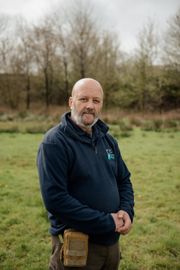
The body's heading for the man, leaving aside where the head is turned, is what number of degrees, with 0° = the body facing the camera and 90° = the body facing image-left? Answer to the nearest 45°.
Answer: approximately 315°

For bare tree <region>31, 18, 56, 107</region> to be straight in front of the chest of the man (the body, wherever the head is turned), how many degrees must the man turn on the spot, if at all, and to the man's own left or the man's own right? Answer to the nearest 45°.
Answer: approximately 135° to the man's own left

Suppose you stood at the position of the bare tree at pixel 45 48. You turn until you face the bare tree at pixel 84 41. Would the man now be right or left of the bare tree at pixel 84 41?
right

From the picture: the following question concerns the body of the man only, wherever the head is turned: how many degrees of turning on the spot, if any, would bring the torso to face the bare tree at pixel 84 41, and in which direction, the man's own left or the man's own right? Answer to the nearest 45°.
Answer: approximately 135° to the man's own left

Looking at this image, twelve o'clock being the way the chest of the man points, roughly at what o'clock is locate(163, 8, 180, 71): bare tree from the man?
The bare tree is roughly at 8 o'clock from the man.
